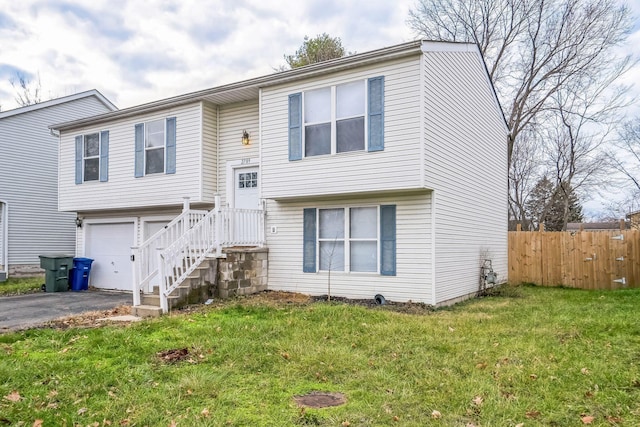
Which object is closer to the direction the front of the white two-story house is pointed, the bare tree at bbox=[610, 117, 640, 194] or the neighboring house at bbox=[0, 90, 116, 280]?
the neighboring house

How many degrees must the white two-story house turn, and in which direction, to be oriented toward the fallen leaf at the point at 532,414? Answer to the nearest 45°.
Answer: approximately 45° to its left

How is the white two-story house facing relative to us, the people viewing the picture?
facing the viewer and to the left of the viewer

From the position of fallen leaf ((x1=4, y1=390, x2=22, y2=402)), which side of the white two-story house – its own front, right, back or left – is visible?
front

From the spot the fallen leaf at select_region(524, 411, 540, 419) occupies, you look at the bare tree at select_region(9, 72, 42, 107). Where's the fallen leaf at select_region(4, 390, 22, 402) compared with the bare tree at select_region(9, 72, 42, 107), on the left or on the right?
left

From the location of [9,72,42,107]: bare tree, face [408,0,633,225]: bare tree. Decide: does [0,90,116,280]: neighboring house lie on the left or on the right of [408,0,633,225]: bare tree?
right

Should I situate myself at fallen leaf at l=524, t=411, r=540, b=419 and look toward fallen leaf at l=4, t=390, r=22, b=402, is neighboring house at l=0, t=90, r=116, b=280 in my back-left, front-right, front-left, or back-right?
front-right

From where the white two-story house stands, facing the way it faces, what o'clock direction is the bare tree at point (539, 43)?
The bare tree is roughly at 6 o'clock from the white two-story house.

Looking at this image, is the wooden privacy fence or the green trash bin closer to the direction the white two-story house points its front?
the green trash bin

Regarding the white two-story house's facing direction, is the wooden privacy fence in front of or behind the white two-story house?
behind

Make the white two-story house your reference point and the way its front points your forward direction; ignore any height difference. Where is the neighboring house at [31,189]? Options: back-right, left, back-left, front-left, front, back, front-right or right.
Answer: right
